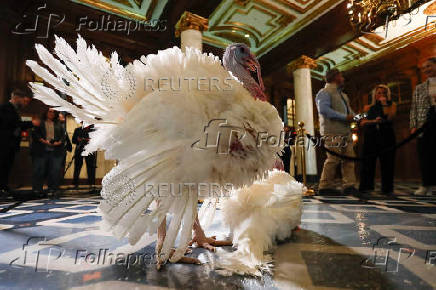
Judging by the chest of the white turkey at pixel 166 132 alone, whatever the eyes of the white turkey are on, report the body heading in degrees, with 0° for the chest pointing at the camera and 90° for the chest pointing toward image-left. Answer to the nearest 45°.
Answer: approximately 270°

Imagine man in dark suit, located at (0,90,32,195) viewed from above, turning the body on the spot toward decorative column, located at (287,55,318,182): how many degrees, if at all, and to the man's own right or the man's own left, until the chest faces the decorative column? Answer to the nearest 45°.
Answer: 0° — they already face it

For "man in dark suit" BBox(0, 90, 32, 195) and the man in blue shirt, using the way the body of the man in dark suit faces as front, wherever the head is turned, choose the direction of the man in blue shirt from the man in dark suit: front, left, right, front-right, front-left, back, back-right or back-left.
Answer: front-right

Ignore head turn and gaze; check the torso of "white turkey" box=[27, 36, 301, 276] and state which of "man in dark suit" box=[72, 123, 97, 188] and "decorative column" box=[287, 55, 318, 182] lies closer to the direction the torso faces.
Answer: the decorative column

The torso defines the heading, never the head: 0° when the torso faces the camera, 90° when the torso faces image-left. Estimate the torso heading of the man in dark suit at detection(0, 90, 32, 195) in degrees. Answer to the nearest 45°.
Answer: approximately 270°

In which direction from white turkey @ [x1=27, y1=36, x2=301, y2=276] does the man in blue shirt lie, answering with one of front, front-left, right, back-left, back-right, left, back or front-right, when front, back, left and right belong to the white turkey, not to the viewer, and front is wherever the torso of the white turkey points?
front-left
